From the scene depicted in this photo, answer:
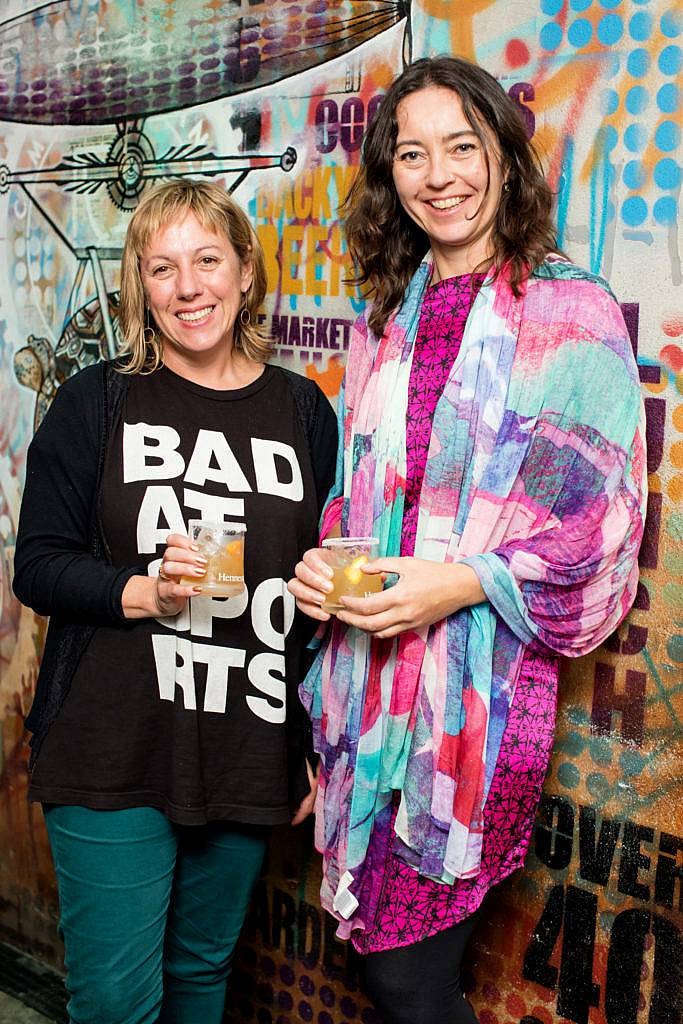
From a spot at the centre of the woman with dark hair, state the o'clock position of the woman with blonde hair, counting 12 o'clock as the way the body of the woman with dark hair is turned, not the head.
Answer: The woman with blonde hair is roughly at 2 o'clock from the woman with dark hair.

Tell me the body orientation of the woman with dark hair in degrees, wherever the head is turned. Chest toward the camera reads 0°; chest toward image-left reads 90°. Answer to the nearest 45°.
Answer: approximately 45°
